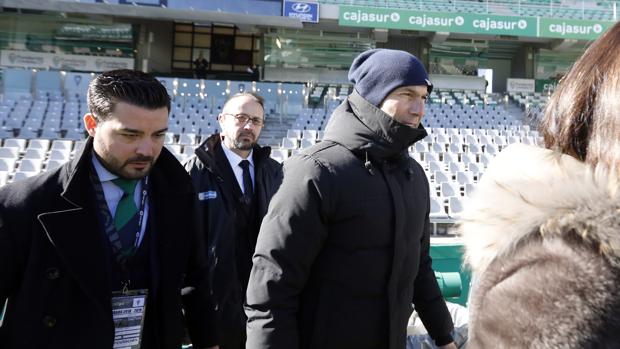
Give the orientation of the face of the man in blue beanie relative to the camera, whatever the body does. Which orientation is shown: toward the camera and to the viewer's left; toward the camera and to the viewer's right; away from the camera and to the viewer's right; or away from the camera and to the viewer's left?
toward the camera and to the viewer's right

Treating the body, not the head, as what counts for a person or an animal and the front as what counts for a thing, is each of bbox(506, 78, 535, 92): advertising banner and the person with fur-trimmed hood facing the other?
yes

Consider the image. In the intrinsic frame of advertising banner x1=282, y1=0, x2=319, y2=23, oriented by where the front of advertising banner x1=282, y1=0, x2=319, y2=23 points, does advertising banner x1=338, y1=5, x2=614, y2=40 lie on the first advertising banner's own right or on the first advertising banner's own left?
on the first advertising banner's own left

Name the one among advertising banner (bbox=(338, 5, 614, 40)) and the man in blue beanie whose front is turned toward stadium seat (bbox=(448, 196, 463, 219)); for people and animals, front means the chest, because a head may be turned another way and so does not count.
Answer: the advertising banner

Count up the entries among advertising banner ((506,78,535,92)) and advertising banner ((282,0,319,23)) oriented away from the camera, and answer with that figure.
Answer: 0

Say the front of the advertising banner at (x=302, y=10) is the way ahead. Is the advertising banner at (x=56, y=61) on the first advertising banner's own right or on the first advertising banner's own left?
on the first advertising banner's own right

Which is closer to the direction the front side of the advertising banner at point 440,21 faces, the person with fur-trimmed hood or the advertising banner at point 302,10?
the person with fur-trimmed hood

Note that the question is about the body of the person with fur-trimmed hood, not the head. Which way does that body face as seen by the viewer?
away from the camera

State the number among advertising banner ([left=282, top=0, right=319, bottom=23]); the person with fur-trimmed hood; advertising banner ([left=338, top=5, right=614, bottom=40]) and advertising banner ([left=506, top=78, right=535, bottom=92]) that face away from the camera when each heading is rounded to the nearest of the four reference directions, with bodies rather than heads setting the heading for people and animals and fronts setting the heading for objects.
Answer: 1

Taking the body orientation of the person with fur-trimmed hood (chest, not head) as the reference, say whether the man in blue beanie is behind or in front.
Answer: in front

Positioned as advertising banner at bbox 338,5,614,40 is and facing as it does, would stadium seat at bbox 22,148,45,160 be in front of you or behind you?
in front

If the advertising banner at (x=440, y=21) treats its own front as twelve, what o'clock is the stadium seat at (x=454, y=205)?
The stadium seat is roughly at 12 o'clock from the advertising banner.

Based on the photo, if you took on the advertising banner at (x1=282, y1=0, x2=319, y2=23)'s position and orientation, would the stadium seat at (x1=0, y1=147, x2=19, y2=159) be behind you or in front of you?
in front

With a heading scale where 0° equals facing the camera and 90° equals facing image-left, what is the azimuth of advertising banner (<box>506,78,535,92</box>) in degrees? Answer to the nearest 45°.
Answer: approximately 0°
